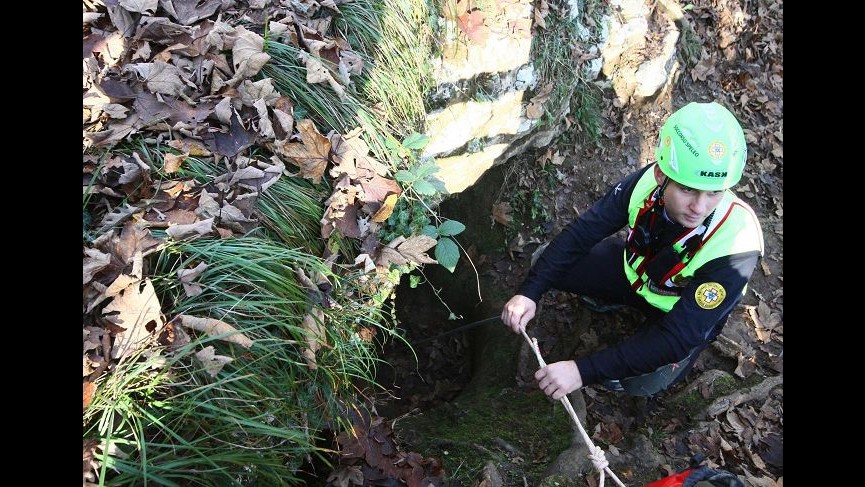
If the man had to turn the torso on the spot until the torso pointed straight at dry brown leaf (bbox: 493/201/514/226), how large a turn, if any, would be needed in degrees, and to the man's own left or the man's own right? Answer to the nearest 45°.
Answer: approximately 90° to the man's own right

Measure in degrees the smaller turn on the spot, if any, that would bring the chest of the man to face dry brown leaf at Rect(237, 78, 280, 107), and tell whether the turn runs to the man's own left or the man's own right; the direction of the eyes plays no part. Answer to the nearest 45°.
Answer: approximately 45° to the man's own right

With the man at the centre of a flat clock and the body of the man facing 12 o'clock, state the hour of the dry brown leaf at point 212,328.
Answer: The dry brown leaf is roughly at 12 o'clock from the man.

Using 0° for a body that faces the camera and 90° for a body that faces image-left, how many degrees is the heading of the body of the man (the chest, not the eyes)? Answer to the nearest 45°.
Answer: approximately 45°

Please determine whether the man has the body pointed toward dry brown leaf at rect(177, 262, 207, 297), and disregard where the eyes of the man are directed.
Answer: yes

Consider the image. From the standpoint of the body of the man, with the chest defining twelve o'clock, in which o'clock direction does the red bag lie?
The red bag is roughly at 10 o'clock from the man.

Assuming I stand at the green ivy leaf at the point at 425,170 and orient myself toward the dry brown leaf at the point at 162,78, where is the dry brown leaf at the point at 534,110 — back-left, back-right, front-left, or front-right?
back-right

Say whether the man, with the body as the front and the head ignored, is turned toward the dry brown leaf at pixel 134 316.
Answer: yes

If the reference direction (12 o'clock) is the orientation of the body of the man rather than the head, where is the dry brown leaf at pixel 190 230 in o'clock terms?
The dry brown leaf is roughly at 12 o'clock from the man.

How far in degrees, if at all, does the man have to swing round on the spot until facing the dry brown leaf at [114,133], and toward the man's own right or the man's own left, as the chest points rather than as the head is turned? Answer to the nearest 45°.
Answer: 0° — they already face it
